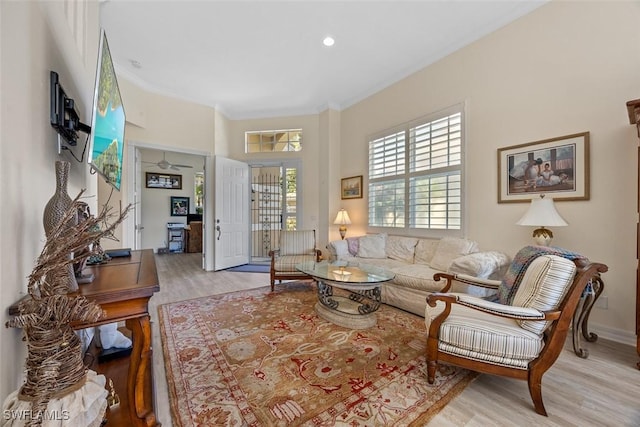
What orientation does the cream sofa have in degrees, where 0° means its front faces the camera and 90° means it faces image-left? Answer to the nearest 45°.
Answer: approximately 45°

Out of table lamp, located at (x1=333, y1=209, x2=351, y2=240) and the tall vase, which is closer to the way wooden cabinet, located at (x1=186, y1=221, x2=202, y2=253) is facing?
the tall vase

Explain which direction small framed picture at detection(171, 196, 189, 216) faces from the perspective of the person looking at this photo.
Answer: facing the viewer

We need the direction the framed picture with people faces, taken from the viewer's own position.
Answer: facing the viewer and to the left of the viewer

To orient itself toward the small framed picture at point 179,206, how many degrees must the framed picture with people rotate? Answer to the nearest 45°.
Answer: approximately 45° to its right

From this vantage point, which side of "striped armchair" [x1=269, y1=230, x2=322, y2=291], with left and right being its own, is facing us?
front

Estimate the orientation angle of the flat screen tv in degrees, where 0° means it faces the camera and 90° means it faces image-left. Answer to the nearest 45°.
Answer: approximately 270°

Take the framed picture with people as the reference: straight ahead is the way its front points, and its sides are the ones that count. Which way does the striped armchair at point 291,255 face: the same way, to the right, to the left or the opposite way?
to the left

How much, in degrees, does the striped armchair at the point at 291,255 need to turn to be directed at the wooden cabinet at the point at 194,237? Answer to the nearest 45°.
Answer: approximately 135° to its right

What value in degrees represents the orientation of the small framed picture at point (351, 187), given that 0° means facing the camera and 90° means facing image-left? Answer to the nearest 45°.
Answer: approximately 45°

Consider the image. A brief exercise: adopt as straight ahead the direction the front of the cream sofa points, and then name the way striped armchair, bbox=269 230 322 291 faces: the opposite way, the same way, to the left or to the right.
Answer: to the left

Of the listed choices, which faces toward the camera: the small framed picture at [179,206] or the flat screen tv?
the small framed picture

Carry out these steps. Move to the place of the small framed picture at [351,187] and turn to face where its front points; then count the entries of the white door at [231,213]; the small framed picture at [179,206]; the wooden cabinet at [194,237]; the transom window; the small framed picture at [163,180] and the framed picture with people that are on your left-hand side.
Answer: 1
